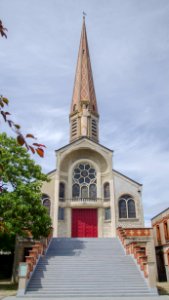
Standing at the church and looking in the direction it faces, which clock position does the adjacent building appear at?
The adjacent building is roughly at 9 o'clock from the church.

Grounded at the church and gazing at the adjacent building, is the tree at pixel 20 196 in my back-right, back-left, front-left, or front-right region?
back-right

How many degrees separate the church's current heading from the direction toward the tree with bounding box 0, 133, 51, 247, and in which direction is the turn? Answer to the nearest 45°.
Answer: approximately 45° to its right

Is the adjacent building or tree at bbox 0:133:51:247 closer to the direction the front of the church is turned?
the tree

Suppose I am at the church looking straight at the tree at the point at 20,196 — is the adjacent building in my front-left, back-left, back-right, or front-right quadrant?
back-left

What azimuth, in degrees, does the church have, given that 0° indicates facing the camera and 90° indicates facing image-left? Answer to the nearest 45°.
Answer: approximately 0°
